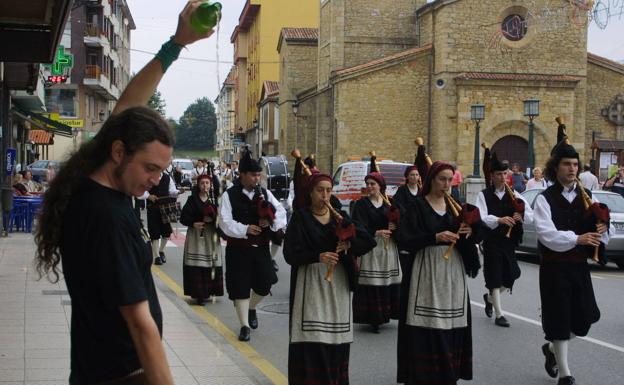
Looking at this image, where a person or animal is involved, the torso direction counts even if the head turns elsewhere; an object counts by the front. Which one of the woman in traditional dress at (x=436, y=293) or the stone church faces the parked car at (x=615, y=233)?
the stone church

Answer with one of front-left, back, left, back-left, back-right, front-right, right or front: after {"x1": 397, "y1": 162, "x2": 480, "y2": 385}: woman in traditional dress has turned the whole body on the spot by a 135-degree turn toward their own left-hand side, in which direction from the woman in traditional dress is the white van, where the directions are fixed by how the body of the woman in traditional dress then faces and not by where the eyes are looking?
front

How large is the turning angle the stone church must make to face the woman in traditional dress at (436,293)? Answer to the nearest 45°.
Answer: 0° — it already faces them

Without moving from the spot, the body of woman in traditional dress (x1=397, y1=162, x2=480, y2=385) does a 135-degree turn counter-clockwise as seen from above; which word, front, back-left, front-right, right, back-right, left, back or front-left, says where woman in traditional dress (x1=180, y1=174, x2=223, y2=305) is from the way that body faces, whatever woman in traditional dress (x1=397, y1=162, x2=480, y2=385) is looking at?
front-left

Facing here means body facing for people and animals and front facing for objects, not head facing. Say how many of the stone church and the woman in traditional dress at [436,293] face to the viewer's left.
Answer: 0

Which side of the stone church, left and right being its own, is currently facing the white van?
front

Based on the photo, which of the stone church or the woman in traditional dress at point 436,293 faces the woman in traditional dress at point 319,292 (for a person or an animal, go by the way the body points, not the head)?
the stone church

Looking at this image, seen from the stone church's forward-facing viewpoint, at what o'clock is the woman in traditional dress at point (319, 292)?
The woman in traditional dress is roughly at 12 o'clock from the stone church.

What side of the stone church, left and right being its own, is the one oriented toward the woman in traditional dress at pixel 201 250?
front

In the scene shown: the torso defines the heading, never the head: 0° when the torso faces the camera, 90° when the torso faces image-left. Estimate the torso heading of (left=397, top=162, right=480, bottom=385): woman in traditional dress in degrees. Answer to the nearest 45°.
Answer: approximately 315°

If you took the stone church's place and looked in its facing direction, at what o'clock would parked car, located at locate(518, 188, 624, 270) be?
The parked car is roughly at 12 o'clock from the stone church.

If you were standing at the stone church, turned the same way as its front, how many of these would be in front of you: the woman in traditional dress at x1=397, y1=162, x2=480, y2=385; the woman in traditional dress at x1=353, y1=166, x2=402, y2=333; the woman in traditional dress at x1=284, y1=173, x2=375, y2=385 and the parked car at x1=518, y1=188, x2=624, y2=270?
4

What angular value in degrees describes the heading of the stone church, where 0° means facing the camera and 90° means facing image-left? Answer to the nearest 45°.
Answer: approximately 0°

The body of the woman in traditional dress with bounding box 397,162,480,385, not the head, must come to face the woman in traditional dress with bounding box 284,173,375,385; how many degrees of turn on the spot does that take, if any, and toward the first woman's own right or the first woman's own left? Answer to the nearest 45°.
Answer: approximately 90° to the first woman's own right

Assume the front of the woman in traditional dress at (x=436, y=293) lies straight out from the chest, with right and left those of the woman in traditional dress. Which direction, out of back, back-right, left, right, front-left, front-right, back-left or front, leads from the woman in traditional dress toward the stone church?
back-left
